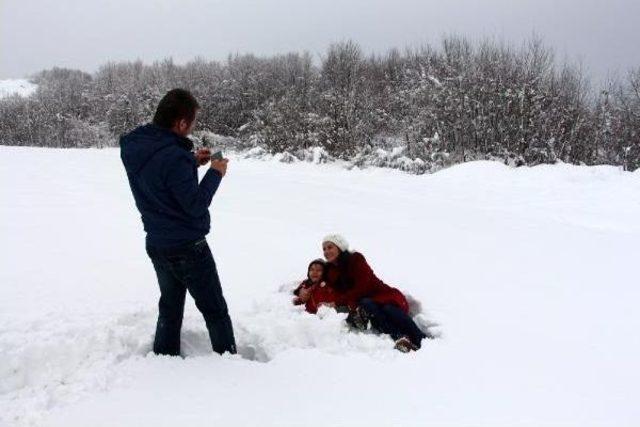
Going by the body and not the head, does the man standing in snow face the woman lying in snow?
yes

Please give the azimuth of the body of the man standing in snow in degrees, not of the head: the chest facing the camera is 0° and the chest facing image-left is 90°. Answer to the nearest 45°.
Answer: approximately 225°

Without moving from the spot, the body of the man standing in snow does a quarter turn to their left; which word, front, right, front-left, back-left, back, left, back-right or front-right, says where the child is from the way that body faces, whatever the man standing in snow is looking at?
right

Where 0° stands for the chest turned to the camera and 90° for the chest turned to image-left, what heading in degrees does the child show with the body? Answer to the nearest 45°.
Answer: approximately 45°
